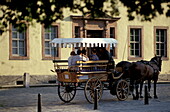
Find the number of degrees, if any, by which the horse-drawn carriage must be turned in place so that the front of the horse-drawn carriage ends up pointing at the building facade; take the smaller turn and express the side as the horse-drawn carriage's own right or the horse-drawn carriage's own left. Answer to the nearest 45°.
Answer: approximately 45° to the horse-drawn carriage's own left

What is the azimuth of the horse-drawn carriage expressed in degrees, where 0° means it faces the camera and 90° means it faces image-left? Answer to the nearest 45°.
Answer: approximately 225°

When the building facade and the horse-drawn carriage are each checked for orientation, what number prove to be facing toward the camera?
1

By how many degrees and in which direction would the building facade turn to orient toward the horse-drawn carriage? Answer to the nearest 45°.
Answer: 0° — it already faces it

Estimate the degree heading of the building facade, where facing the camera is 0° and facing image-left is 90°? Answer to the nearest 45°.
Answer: approximately 0°
